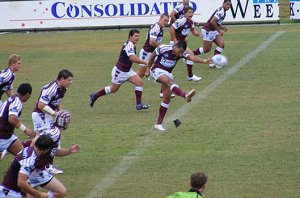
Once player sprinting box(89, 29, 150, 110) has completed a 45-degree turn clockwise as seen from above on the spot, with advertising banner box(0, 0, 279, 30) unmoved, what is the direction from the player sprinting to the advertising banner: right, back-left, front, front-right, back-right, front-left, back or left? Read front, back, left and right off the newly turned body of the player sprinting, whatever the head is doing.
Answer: back-left

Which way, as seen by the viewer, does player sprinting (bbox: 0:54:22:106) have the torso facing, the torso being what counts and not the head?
to the viewer's right

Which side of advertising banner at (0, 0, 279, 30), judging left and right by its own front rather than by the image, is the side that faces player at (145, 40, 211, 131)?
front

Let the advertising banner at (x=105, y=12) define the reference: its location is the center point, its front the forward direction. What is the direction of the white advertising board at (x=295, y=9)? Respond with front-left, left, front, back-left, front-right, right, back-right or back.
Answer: left

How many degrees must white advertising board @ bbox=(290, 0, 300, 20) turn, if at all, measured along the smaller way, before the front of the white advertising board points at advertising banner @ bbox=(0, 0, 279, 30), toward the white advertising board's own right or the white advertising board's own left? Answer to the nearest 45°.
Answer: approximately 90° to the white advertising board's own right

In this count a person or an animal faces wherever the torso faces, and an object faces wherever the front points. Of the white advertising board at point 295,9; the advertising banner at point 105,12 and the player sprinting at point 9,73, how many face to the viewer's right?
1

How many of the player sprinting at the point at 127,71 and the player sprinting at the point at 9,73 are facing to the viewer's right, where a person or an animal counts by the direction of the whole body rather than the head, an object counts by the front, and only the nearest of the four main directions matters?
2

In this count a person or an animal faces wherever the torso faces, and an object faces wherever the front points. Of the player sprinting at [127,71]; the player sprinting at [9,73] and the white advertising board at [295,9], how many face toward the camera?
1

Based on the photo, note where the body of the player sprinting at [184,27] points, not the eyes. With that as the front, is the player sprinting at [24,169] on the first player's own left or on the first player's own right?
on the first player's own right

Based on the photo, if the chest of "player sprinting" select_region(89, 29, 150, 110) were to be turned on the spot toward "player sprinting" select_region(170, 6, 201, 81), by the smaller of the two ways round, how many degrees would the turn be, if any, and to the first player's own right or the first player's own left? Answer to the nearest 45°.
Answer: approximately 45° to the first player's own left

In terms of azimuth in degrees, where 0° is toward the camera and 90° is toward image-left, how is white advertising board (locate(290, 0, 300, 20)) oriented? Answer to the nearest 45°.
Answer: approximately 0°

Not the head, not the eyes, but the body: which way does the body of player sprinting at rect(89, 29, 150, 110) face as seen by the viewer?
to the viewer's right

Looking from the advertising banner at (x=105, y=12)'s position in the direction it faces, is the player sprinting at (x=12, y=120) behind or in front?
in front
